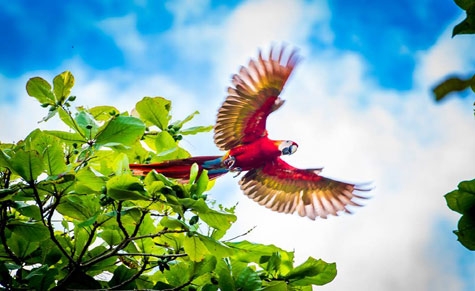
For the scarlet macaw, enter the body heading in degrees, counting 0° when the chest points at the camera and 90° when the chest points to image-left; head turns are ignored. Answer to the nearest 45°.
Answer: approximately 270°

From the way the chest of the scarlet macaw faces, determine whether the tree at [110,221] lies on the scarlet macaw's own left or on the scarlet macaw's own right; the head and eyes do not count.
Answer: on the scarlet macaw's own right
